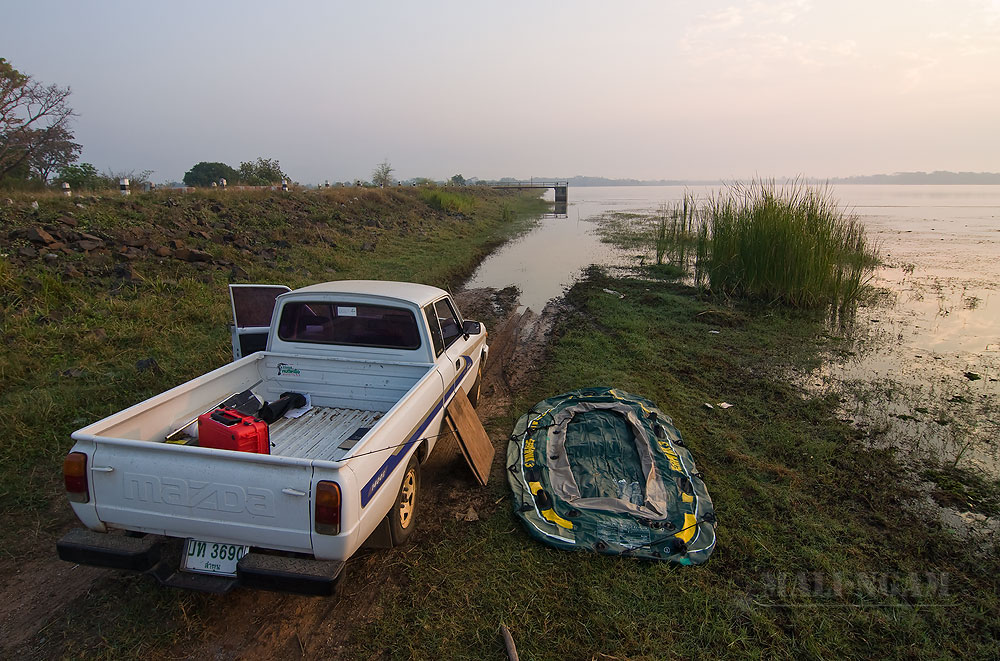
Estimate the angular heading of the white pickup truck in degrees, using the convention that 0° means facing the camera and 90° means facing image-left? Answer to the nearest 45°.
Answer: approximately 225°

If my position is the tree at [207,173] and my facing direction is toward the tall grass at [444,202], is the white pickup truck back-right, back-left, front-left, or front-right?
front-right

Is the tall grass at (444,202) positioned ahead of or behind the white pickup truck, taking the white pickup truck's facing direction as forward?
ahead

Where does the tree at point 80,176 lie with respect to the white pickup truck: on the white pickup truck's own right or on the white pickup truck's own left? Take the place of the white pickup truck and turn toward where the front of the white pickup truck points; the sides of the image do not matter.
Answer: on the white pickup truck's own left

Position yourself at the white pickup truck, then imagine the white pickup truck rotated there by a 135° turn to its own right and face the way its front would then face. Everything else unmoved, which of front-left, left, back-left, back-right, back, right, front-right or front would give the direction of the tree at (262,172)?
back

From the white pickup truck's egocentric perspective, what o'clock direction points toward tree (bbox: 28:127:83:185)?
The tree is roughly at 10 o'clock from the white pickup truck.

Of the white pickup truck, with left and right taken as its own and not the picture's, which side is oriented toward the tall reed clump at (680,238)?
front

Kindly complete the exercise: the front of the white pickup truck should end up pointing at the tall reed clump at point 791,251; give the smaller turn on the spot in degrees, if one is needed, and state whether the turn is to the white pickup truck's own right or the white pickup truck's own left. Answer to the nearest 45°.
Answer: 0° — it already faces it
